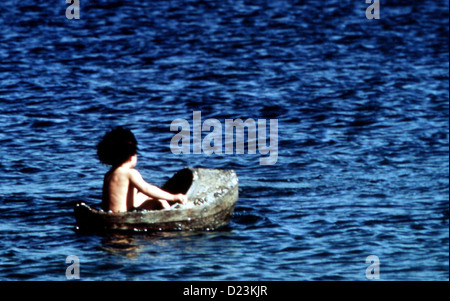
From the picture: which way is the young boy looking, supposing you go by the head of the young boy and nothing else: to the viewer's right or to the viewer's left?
to the viewer's right

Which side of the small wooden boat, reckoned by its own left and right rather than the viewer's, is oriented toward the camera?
right
